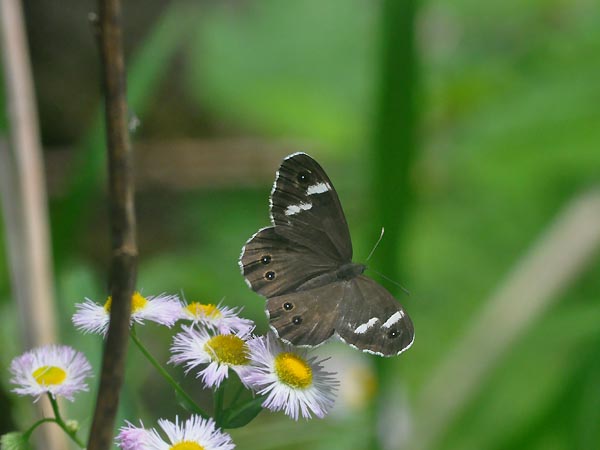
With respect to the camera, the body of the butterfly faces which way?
to the viewer's right

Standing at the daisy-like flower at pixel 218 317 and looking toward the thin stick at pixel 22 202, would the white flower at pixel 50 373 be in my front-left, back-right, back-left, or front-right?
front-left
